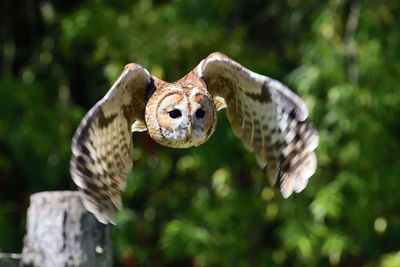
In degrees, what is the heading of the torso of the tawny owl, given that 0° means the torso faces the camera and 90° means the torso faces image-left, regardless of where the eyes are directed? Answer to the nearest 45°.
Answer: approximately 0°

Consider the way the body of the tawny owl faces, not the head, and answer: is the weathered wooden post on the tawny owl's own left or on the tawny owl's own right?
on the tawny owl's own right
